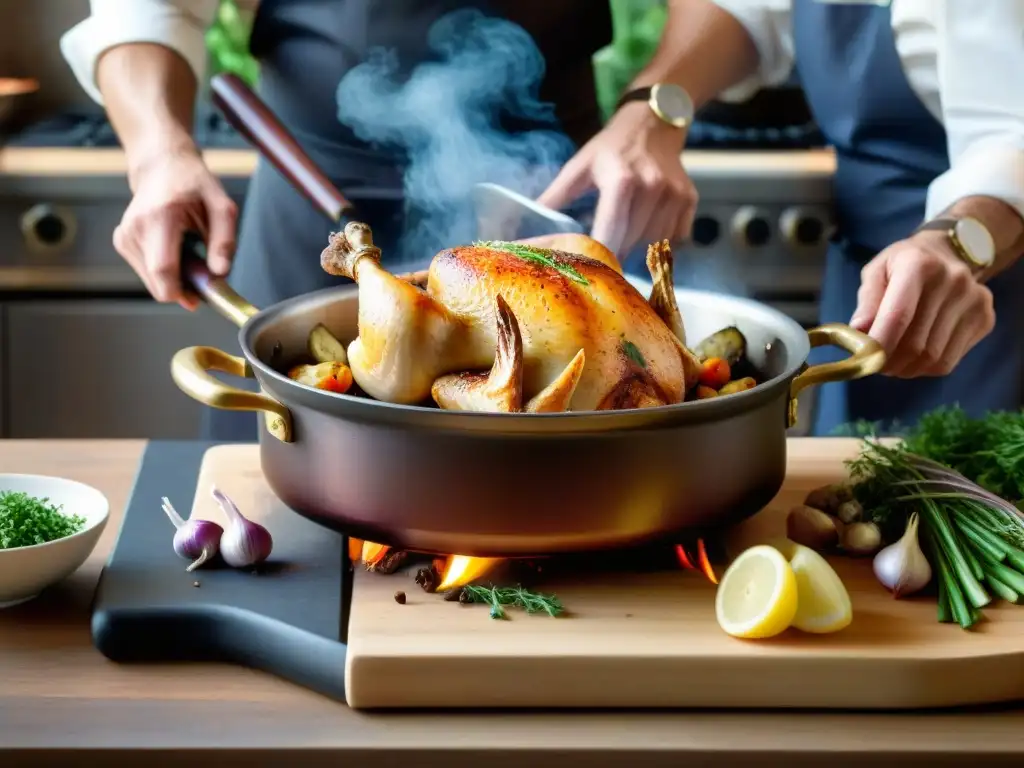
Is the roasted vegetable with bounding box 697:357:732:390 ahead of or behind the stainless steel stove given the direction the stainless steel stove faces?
ahead

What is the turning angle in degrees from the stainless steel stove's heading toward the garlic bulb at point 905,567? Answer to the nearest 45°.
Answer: approximately 45° to its left

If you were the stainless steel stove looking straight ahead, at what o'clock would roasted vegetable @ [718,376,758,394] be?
The roasted vegetable is roughly at 11 o'clock from the stainless steel stove.

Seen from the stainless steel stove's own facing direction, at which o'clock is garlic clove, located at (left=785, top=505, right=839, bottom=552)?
The garlic clove is roughly at 11 o'clock from the stainless steel stove.

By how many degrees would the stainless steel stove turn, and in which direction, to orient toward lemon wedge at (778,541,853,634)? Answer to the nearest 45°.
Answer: approximately 45° to its left

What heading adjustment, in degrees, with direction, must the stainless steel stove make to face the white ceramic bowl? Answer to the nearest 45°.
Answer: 0° — it already faces it

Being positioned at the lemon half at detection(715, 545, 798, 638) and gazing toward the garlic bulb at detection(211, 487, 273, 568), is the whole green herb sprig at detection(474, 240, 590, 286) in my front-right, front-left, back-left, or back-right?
front-right

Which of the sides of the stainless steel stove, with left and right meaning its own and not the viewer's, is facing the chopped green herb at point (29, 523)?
front

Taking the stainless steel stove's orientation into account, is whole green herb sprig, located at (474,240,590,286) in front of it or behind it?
in front

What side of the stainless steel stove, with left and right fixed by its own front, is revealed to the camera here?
front

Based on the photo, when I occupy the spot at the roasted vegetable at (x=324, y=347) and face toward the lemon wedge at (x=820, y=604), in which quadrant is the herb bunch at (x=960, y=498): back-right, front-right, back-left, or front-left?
front-left

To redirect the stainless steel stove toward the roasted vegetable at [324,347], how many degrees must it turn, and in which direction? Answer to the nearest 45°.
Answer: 0° — it already faces it

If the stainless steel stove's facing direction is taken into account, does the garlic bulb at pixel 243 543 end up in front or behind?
in front
